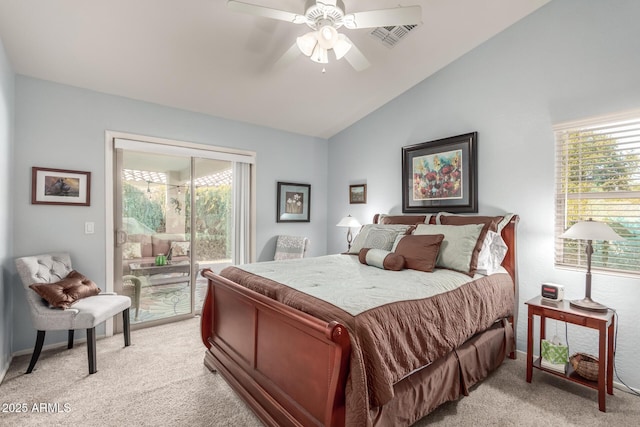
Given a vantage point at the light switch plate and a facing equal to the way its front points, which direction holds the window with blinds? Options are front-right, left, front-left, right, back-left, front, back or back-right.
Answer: front-left

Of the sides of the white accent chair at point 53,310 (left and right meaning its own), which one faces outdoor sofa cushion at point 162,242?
left

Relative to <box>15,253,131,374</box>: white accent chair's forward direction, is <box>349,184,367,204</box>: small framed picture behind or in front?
in front

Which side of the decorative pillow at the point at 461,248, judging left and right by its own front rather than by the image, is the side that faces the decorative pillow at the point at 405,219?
right

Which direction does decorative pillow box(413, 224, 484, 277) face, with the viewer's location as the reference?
facing the viewer and to the left of the viewer

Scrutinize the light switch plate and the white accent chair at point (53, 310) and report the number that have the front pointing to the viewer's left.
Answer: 0

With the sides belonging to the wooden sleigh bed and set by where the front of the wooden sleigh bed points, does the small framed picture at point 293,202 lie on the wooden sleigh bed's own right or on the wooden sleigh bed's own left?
on the wooden sleigh bed's own right

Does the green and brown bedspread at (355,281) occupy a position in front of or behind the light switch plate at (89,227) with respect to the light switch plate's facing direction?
in front

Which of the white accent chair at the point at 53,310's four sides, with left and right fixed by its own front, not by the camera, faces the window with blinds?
front

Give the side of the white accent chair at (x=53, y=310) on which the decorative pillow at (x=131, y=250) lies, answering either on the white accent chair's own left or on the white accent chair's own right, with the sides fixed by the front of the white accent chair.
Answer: on the white accent chair's own left

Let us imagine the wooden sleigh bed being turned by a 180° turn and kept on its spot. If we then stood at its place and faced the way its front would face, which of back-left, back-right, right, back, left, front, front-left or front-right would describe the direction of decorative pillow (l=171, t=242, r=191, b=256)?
left

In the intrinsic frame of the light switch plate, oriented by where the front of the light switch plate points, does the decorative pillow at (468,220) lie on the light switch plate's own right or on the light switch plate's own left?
on the light switch plate's own left

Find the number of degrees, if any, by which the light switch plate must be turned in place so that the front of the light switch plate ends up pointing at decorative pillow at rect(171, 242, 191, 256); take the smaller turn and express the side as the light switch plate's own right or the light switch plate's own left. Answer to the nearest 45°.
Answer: approximately 90° to the light switch plate's own left

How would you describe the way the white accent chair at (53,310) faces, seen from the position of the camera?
facing the viewer and to the right of the viewer
